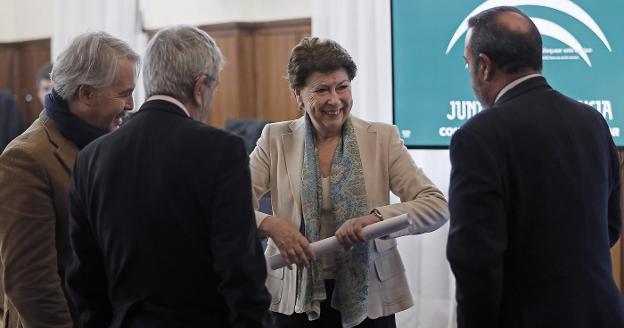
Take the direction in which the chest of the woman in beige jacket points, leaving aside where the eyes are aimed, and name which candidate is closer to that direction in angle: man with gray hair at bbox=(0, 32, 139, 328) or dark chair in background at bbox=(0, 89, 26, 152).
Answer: the man with gray hair

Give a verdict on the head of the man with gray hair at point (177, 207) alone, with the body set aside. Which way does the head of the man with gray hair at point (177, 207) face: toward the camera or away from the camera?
away from the camera

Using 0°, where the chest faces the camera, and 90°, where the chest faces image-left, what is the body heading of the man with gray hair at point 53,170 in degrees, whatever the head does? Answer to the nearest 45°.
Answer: approximately 270°

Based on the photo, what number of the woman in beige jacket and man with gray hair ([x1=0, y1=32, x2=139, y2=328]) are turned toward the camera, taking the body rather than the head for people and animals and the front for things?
1

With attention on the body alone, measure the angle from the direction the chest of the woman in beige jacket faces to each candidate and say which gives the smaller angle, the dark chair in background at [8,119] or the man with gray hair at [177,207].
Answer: the man with gray hair

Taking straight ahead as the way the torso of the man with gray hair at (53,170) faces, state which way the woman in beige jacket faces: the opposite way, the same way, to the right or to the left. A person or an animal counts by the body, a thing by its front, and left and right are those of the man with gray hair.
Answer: to the right

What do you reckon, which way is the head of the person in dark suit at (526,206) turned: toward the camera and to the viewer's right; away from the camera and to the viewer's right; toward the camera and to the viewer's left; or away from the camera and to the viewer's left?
away from the camera and to the viewer's left
